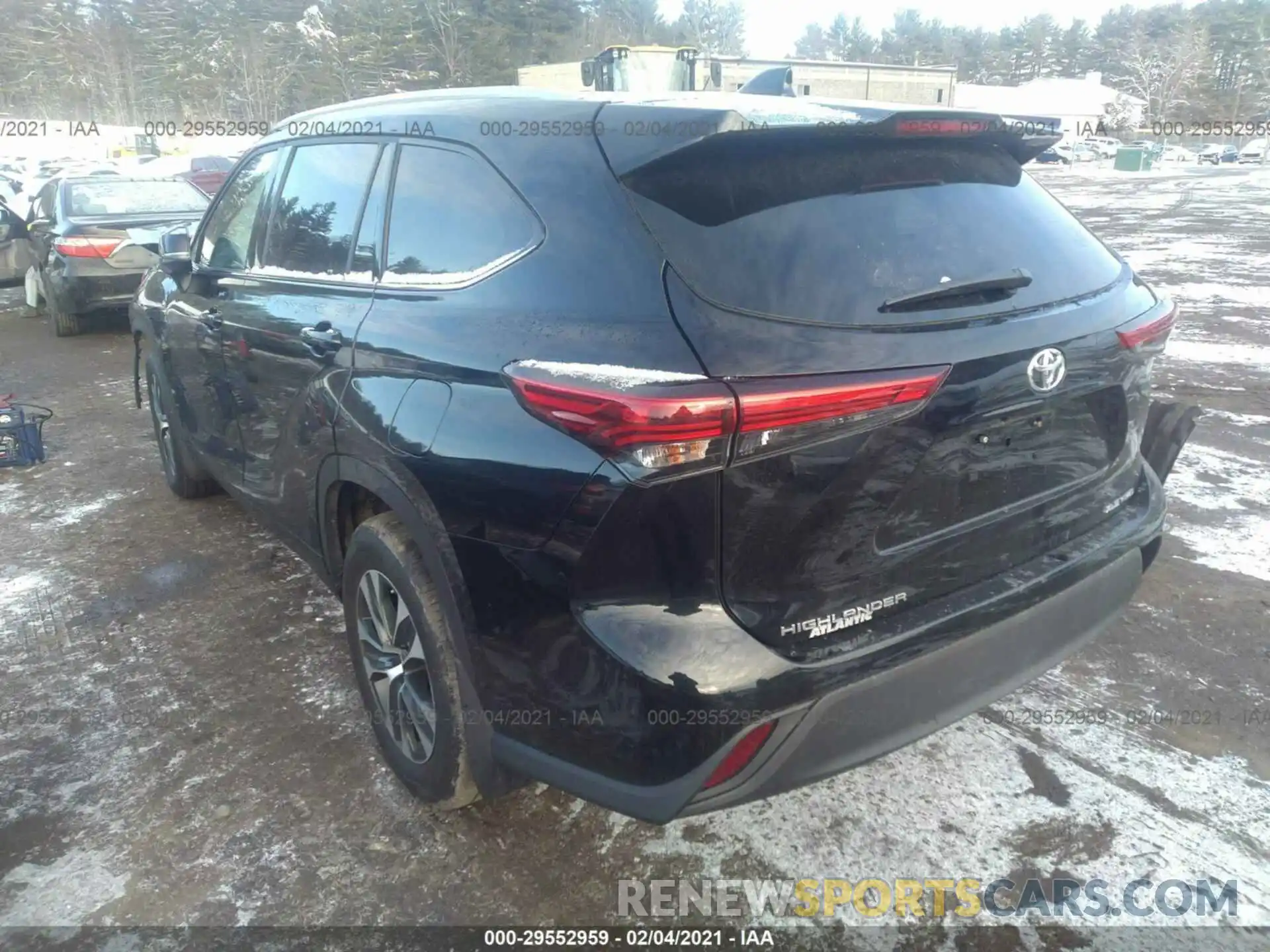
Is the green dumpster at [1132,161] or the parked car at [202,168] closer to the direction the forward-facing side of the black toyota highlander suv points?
the parked car

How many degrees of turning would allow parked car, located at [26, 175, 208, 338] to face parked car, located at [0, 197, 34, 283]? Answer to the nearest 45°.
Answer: approximately 45° to its left

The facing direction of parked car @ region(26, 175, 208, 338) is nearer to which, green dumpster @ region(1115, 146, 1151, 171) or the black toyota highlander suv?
the green dumpster

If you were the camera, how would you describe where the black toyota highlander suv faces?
facing away from the viewer and to the left of the viewer

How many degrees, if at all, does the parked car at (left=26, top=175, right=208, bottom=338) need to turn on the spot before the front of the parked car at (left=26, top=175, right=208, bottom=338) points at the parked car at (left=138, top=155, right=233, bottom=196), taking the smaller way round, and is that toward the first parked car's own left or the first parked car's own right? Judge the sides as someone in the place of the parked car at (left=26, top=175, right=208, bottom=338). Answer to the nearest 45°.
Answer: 0° — it already faces it

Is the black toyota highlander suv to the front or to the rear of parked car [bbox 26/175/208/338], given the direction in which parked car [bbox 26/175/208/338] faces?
to the rear

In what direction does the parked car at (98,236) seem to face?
away from the camera

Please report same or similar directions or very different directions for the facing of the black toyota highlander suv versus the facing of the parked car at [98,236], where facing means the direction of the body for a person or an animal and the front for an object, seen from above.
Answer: same or similar directions

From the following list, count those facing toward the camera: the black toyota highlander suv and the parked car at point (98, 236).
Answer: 0

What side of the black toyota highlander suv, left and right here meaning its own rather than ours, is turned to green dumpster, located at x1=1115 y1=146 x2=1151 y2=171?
right

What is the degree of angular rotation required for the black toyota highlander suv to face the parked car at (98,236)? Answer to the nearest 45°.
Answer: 0° — it already faces it
